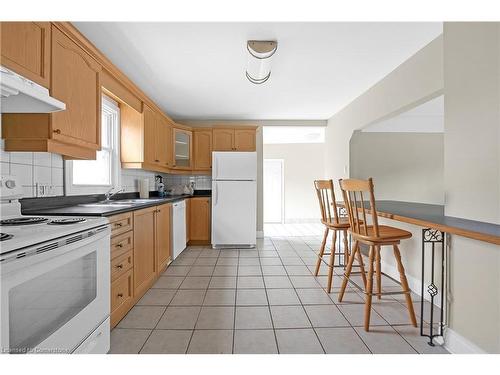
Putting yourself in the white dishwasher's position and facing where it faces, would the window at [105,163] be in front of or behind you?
behind

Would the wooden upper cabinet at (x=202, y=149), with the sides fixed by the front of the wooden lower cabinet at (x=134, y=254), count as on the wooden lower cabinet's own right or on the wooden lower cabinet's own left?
on the wooden lower cabinet's own left

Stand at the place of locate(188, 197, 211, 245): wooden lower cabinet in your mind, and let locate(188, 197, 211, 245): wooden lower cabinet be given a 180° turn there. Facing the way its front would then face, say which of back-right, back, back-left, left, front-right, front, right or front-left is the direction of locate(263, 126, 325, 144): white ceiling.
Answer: front-right

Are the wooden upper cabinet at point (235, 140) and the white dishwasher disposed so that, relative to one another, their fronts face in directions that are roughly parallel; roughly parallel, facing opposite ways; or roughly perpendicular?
roughly perpendicular

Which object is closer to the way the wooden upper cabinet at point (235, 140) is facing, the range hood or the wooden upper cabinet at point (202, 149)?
the range hood

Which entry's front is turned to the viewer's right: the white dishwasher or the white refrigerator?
the white dishwasher

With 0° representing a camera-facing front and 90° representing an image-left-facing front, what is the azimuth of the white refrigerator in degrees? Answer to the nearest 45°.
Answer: approximately 0°

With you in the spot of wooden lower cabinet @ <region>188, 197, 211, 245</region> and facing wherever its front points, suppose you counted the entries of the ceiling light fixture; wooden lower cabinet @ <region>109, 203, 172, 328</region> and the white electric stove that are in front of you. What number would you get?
3

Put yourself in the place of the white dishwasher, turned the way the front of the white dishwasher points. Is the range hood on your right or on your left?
on your right

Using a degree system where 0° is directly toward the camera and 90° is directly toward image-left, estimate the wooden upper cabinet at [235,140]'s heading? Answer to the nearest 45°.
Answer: approximately 0°

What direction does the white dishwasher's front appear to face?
to the viewer's right

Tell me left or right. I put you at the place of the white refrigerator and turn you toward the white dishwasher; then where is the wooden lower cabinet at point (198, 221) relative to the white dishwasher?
right

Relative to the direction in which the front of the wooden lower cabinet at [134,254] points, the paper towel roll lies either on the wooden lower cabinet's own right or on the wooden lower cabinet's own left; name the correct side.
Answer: on the wooden lower cabinet's own left

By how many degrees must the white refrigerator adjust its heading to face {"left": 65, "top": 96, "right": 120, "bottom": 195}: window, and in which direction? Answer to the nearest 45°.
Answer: approximately 45° to its right

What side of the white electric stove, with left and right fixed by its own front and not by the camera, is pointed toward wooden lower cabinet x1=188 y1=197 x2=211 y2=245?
left

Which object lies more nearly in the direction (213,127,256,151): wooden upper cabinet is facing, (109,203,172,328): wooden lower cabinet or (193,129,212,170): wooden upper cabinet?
the wooden lower cabinet

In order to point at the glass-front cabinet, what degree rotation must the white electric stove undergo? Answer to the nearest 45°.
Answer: approximately 90° to its left

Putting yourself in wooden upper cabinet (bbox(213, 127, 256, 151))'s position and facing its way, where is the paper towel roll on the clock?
The paper towel roll is roughly at 2 o'clock from the wooden upper cabinet.

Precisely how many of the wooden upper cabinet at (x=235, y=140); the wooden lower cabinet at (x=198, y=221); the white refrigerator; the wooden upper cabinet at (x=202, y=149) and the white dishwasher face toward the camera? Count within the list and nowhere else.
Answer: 4
